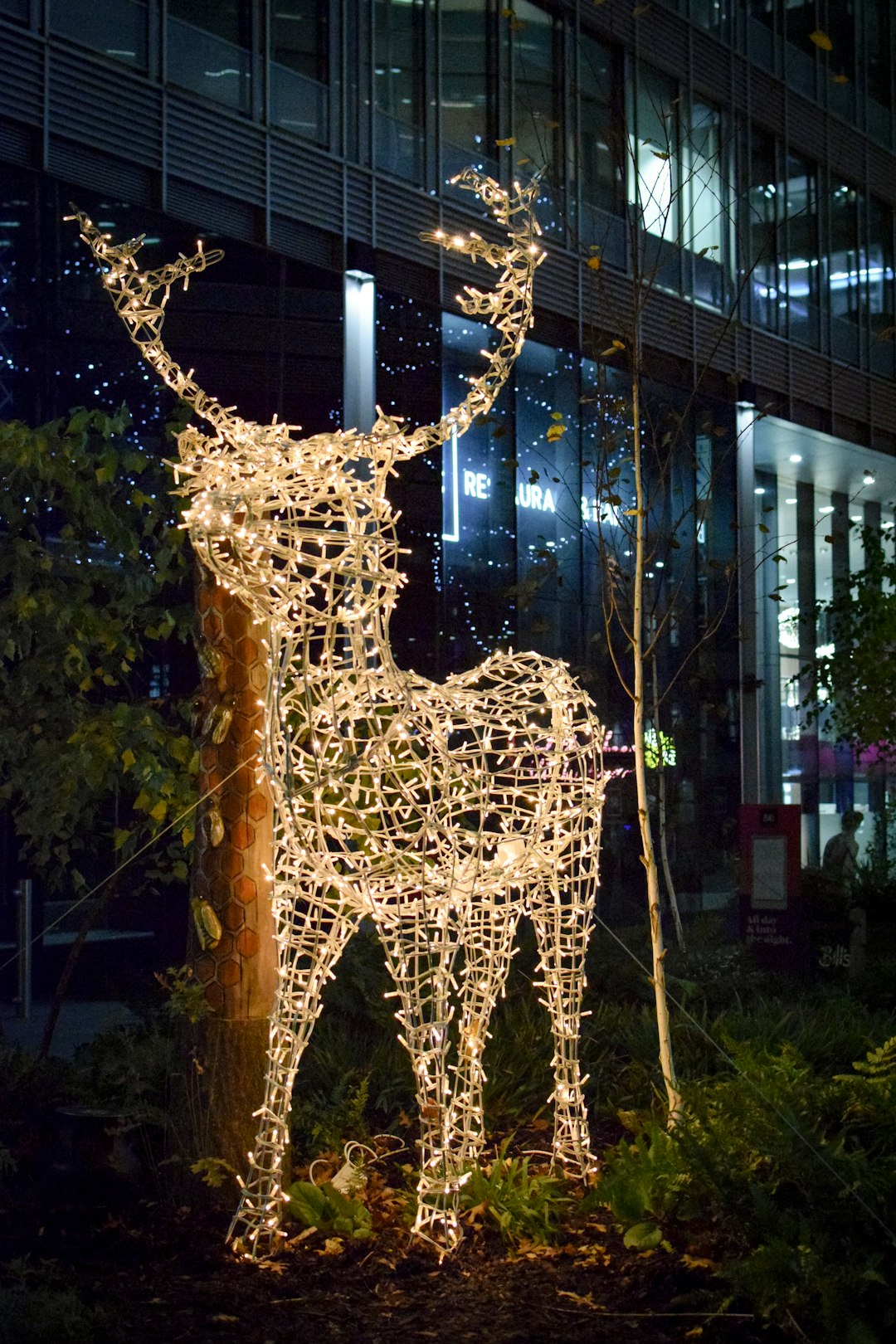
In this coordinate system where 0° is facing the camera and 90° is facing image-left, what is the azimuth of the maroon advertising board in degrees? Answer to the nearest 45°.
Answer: approximately 0°

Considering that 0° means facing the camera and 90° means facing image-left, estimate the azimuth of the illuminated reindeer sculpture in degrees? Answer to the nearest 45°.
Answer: approximately 45°

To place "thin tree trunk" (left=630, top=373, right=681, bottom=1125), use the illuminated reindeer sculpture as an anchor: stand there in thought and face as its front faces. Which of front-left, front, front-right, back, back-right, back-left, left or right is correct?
back

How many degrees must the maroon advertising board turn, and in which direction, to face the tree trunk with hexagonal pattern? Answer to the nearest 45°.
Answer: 0° — it already faces it

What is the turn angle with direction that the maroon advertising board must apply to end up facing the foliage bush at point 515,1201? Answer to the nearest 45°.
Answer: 0° — it already faces it
